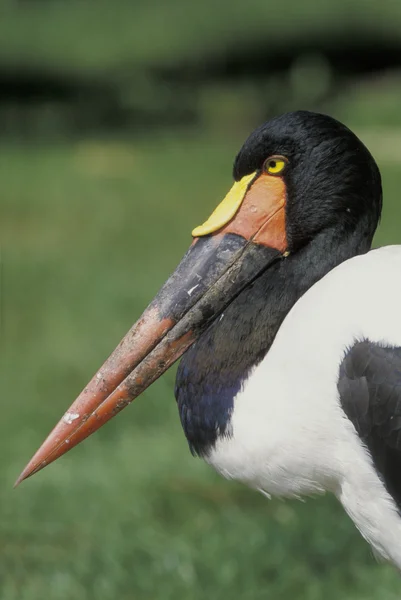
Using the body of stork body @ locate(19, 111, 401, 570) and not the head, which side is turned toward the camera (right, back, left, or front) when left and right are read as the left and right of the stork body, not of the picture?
left
